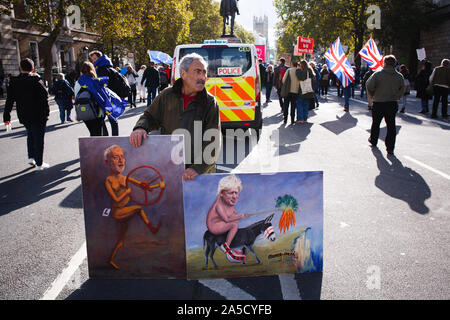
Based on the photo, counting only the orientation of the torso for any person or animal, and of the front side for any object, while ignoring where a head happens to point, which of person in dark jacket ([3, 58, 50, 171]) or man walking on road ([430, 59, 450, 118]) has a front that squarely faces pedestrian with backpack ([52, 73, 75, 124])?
the person in dark jacket

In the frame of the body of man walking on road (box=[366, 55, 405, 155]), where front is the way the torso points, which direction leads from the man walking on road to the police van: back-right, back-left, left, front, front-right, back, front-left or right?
left

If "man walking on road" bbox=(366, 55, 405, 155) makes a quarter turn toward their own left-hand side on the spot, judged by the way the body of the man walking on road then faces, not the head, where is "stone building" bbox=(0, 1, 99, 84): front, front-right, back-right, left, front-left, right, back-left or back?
front-right

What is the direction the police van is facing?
away from the camera

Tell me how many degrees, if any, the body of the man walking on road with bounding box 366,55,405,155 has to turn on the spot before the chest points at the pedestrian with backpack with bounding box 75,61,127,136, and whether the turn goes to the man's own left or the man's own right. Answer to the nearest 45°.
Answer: approximately 135° to the man's own left

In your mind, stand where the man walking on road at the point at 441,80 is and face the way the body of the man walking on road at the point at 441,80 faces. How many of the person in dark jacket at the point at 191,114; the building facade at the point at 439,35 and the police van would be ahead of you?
1

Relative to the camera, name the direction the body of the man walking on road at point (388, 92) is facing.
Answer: away from the camera

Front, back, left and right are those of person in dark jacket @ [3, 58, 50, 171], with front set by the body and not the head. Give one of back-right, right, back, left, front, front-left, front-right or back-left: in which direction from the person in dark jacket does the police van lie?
right

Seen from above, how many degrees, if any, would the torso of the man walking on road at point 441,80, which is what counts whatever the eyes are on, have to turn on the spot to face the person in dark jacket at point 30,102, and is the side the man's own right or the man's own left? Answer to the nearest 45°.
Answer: approximately 135° to the man's own left

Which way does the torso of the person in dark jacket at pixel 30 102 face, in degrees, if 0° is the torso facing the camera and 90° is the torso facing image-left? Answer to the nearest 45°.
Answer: approximately 180°

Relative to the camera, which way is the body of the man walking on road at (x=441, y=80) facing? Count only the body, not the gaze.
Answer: away from the camera
